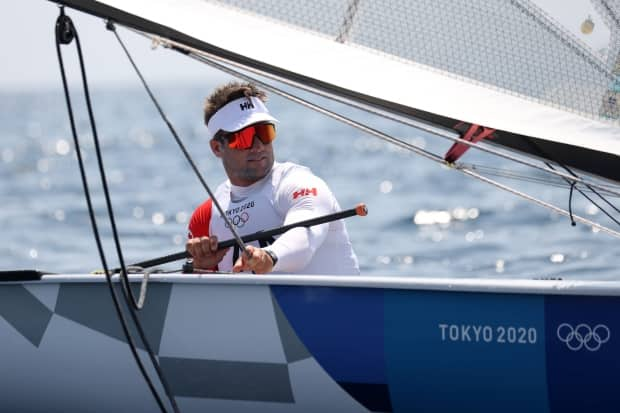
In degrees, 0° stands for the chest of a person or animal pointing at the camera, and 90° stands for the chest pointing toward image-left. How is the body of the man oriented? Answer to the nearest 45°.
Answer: approximately 45°

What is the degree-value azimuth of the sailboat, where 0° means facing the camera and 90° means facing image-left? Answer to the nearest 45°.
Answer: approximately 270°
